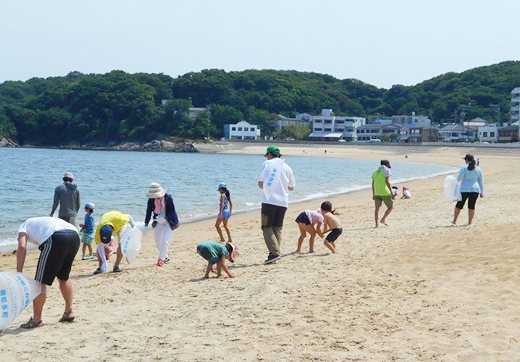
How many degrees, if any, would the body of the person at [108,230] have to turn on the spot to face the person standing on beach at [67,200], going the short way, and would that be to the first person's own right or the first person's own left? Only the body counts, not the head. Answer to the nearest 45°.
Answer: approximately 90° to the first person's own right

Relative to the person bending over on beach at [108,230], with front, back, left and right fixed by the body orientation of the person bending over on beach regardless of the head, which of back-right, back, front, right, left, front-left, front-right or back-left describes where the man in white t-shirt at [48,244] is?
front-left

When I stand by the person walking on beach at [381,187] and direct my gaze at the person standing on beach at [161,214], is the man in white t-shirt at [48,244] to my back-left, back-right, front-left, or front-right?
front-left

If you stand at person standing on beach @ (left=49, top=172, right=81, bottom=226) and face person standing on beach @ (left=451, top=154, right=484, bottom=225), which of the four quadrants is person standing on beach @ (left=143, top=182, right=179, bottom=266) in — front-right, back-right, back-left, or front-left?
front-right

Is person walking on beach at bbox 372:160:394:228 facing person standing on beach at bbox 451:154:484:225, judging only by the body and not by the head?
no

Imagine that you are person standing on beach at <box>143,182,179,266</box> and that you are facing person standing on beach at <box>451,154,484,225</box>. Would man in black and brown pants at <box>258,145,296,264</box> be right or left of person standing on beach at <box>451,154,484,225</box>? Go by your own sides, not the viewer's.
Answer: right

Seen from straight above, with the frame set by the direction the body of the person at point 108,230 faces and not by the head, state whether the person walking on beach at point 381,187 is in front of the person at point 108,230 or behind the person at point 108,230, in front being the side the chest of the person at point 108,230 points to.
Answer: behind

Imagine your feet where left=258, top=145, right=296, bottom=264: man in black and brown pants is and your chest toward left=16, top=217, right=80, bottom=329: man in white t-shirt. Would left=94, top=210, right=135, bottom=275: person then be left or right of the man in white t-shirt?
right

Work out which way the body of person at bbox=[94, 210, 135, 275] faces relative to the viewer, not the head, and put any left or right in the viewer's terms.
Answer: facing the viewer and to the left of the viewer

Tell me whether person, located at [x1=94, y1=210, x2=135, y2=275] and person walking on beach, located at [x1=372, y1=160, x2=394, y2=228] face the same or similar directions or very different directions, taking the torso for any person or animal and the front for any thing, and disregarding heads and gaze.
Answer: very different directions
